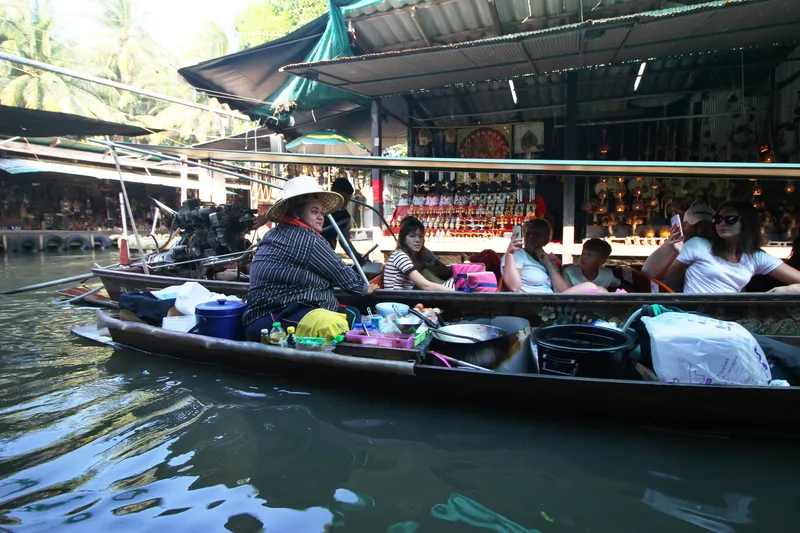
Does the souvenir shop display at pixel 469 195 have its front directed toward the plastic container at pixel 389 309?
yes

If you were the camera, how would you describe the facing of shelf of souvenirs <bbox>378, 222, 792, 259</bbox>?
facing the viewer

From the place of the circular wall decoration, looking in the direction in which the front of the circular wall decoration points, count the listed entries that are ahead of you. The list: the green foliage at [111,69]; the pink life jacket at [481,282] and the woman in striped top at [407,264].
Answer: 2

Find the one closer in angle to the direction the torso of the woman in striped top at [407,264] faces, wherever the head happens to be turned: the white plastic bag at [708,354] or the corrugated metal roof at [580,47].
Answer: the white plastic bag

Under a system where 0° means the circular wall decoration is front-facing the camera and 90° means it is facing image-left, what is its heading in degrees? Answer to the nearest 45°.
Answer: approximately 0°

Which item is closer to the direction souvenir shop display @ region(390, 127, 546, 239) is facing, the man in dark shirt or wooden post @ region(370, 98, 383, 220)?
the man in dark shirt

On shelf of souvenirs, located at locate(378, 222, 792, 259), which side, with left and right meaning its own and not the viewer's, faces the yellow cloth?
front

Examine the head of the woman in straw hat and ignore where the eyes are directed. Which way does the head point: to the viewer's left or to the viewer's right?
to the viewer's right

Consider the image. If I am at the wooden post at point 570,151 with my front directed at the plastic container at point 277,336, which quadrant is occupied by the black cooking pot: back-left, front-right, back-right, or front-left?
front-left

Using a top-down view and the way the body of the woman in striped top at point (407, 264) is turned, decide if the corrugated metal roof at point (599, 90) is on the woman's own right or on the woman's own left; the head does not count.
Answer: on the woman's own left

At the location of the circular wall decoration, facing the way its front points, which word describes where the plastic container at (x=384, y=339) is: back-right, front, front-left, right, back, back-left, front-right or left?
front
